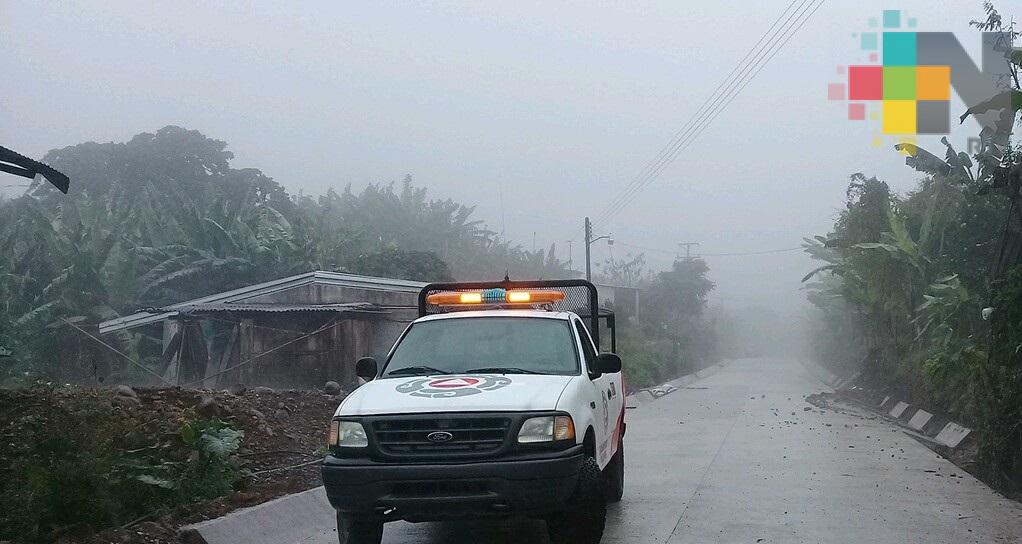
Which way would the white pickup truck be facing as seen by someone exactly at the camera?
facing the viewer

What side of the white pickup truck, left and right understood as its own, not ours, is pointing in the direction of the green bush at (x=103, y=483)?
right

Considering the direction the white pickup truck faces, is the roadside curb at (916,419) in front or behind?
behind

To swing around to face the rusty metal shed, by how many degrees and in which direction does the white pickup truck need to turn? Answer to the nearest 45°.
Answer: approximately 180°
